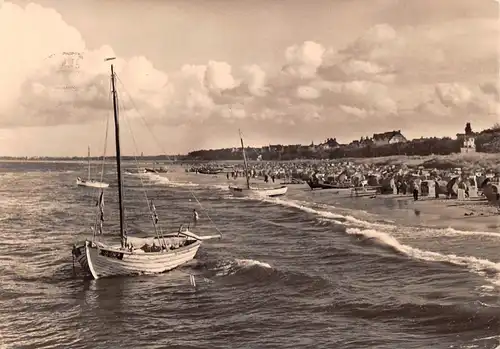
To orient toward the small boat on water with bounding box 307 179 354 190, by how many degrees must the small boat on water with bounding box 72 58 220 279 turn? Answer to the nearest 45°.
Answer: approximately 180°

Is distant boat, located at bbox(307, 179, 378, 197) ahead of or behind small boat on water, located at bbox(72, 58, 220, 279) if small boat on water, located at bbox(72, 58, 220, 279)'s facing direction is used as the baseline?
behind

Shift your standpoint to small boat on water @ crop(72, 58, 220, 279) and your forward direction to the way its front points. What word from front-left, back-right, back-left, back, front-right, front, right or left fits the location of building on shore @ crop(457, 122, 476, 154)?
back

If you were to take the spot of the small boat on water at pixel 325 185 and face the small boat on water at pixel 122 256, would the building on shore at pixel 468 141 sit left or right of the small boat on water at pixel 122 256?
left
